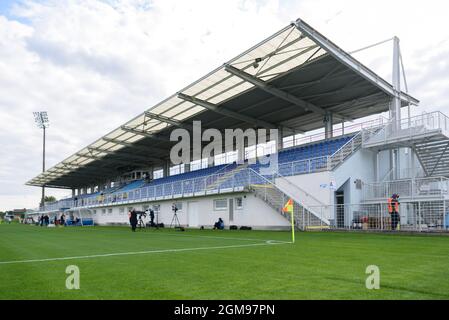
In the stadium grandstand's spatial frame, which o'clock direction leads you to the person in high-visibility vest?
The person in high-visibility vest is roughly at 10 o'clock from the stadium grandstand.

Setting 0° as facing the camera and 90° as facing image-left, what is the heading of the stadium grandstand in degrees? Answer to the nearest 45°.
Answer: approximately 45°
